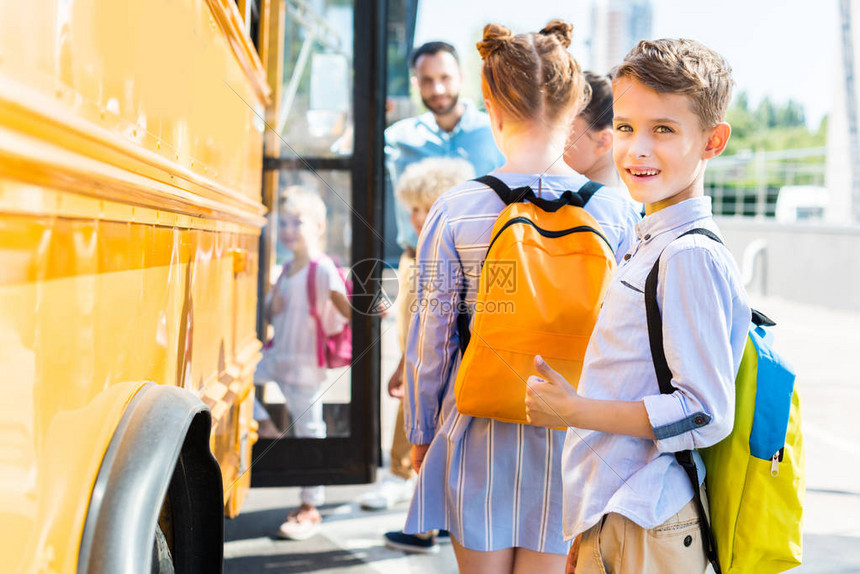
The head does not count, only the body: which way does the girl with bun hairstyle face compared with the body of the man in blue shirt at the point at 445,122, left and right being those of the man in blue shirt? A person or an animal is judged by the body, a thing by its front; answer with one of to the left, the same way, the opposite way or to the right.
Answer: the opposite way

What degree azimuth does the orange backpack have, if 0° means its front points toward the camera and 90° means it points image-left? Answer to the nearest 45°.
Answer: approximately 0°

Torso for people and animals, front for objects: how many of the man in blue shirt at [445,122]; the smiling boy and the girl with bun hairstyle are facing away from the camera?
1

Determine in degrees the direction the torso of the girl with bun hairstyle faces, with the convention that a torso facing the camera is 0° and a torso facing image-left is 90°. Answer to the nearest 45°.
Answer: approximately 180°

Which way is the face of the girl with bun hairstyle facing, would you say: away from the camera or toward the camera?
away from the camera

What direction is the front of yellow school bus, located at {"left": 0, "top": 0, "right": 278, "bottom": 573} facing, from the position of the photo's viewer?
facing away from the viewer and to the right of the viewer

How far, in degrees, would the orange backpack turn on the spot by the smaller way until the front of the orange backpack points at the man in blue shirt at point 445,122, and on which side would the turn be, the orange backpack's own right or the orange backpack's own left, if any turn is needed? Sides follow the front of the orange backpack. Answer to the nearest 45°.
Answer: approximately 180°

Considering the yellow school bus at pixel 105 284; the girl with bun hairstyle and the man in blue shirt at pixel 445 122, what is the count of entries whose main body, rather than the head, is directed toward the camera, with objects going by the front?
1

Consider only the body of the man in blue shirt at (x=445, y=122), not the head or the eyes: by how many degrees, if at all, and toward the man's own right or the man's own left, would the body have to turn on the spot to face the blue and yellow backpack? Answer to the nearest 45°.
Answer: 0° — they already face it

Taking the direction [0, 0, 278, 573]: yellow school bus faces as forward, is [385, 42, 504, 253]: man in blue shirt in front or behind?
in front

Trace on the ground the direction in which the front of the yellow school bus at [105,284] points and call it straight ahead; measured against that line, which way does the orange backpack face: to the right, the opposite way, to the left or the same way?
the opposite way
